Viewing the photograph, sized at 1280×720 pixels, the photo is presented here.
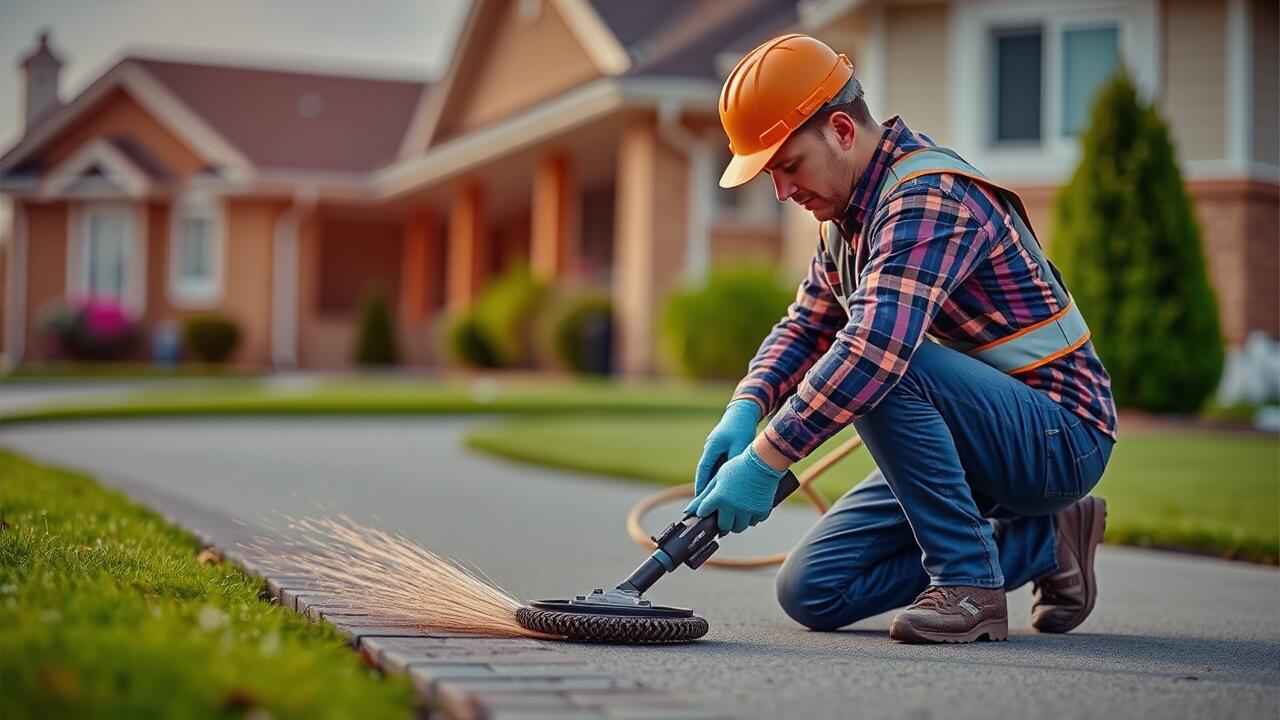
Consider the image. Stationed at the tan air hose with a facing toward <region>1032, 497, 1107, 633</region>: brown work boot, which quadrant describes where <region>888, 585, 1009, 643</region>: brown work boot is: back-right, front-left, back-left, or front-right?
front-right

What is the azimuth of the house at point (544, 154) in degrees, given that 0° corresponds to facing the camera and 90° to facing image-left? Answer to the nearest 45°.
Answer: approximately 45°

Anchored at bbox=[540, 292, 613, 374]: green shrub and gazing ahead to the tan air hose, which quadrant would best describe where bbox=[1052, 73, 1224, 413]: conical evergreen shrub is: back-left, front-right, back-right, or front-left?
front-left

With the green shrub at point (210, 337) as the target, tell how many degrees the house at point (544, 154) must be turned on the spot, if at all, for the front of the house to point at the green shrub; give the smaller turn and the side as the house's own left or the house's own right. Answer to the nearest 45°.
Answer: approximately 90° to the house's own right

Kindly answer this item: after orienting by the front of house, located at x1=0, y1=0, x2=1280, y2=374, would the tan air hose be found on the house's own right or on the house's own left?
on the house's own left
